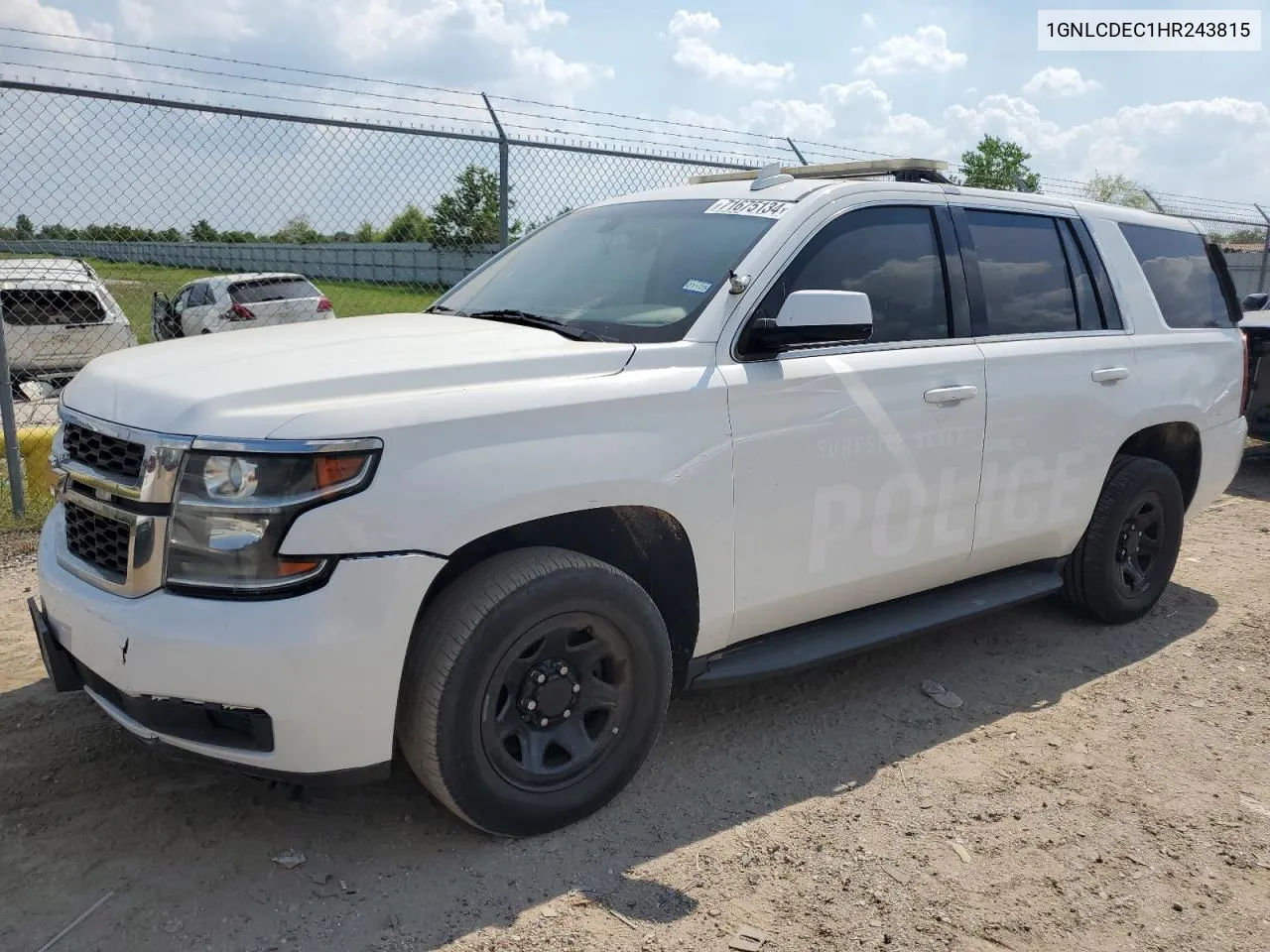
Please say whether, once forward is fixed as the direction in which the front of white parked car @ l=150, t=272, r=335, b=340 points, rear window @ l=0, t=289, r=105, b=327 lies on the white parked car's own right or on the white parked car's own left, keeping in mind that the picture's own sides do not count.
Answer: on the white parked car's own left

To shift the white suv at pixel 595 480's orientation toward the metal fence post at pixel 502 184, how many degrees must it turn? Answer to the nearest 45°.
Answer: approximately 135° to its right

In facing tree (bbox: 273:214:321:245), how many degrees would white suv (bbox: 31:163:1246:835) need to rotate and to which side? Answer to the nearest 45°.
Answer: approximately 90° to its right

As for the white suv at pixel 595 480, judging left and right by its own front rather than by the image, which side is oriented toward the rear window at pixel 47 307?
right

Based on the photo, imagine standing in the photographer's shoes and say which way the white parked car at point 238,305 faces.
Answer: facing away from the viewer and to the left of the viewer

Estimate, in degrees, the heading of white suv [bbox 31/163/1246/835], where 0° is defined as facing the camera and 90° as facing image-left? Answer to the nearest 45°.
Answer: approximately 45°

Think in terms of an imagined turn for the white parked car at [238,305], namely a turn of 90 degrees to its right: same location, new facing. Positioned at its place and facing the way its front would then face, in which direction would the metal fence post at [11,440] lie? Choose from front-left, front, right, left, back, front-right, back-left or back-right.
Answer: back-right
